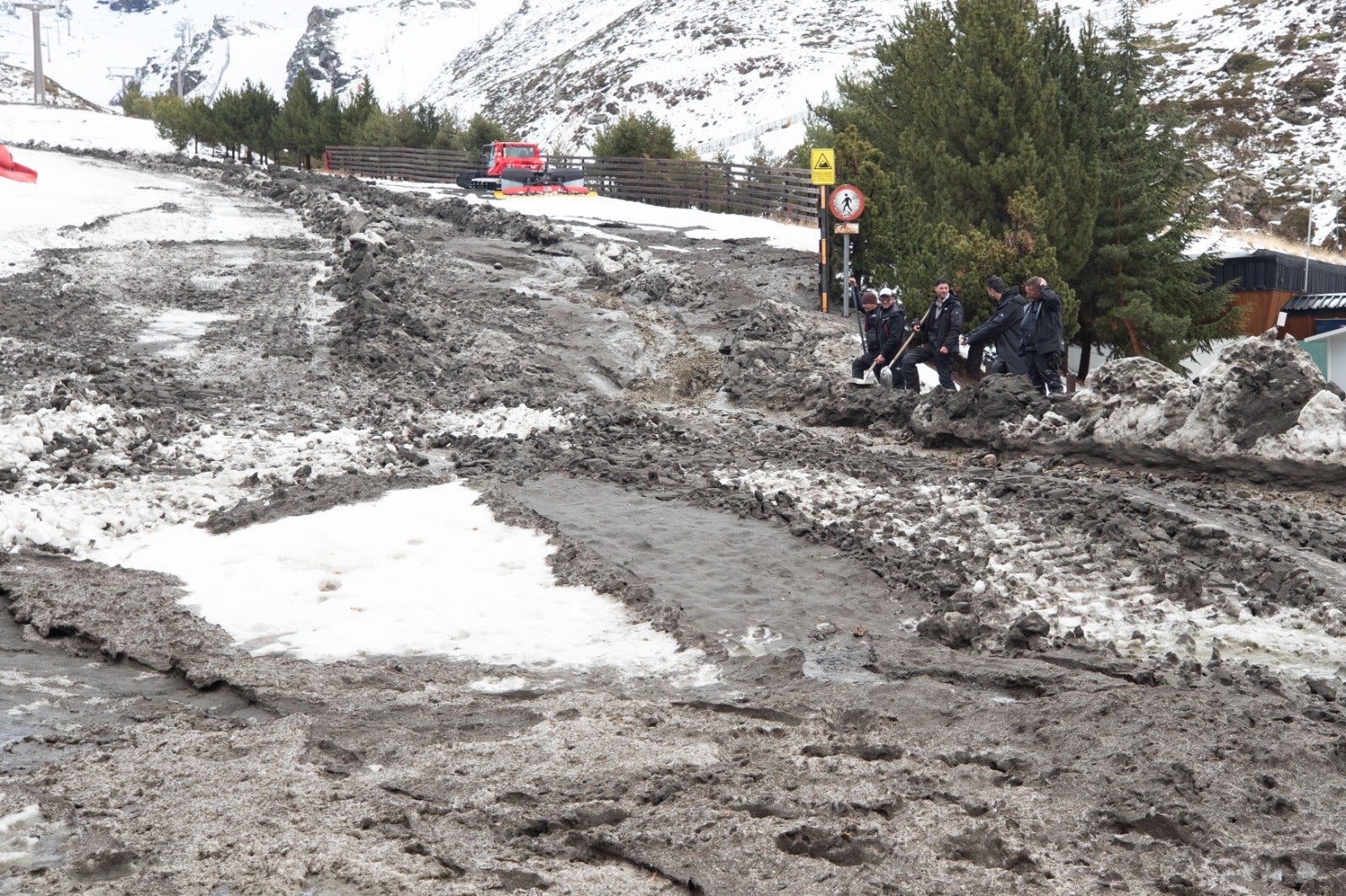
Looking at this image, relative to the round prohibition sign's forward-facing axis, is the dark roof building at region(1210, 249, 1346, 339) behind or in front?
behind

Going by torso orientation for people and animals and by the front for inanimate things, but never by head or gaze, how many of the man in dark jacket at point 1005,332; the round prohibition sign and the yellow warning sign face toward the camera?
2

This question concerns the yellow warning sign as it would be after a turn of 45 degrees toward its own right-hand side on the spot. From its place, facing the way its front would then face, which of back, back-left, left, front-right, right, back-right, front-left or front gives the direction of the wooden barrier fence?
back-right

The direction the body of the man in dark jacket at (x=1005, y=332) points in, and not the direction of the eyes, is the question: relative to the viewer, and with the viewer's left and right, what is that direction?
facing to the left of the viewer

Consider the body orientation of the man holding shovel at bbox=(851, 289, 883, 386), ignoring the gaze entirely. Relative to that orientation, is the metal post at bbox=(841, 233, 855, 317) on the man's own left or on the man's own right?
on the man's own right

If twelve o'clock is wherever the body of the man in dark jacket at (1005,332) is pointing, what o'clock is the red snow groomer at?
The red snow groomer is roughly at 2 o'clock from the man in dark jacket.

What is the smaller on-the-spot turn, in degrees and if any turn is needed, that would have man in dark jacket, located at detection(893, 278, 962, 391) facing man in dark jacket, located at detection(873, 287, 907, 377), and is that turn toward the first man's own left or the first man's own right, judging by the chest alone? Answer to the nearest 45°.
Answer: approximately 90° to the first man's own right
